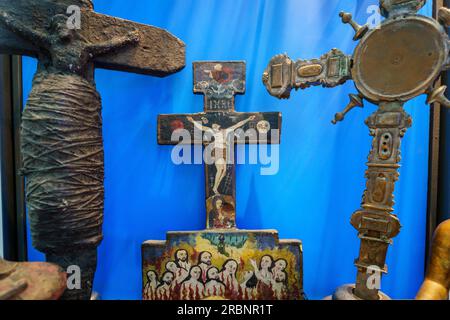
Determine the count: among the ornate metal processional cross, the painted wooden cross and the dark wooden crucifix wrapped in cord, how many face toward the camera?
3

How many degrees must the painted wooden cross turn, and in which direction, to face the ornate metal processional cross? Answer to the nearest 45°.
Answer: approximately 45° to its left

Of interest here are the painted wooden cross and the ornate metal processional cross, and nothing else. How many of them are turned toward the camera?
2

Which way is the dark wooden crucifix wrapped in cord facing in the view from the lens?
facing the viewer

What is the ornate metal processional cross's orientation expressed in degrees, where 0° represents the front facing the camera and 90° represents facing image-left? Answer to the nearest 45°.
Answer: approximately 0°

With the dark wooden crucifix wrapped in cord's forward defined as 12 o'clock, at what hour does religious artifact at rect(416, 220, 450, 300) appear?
The religious artifact is roughly at 10 o'clock from the dark wooden crucifix wrapped in cord.

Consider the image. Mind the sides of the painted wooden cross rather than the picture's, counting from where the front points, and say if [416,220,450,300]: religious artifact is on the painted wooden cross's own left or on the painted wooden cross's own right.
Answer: on the painted wooden cross's own left

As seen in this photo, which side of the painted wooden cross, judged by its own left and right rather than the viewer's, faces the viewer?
front
